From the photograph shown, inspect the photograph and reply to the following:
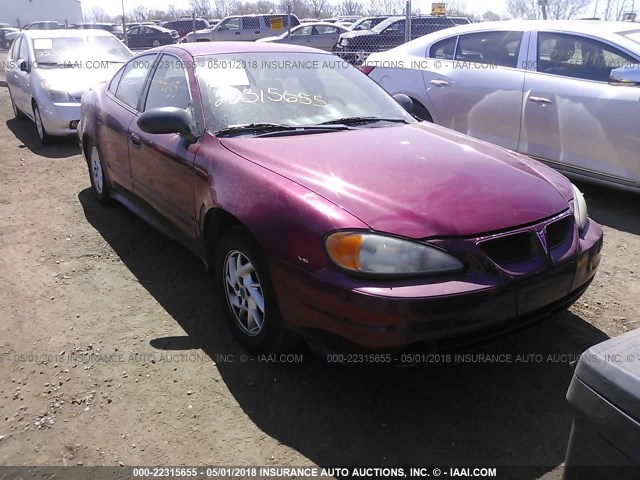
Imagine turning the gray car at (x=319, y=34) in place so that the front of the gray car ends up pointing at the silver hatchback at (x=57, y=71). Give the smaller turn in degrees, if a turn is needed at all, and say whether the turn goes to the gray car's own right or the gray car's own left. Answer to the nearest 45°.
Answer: approximately 90° to the gray car's own left

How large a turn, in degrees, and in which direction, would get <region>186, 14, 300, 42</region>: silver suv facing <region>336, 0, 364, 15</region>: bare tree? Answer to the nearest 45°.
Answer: approximately 135° to its right

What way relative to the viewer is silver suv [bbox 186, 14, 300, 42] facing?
to the viewer's left

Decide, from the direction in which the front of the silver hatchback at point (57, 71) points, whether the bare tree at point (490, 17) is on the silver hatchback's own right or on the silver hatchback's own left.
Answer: on the silver hatchback's own left

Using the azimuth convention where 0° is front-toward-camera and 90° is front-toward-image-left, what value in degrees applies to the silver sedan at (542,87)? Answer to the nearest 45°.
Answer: approximately 315°

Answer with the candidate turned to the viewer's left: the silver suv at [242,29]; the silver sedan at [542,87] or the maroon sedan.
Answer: the silver suv

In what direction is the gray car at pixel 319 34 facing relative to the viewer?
to the viewer's left

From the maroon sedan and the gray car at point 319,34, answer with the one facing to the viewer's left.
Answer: the gray car

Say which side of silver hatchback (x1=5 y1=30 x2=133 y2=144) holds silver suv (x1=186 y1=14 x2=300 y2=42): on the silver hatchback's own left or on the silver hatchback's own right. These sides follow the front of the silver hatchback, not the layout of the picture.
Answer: on the silver hatchback's own left

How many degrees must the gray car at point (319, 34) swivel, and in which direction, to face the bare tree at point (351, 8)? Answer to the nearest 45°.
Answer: approximately 90° to its right
